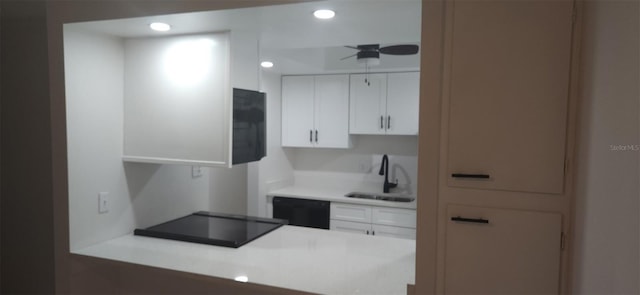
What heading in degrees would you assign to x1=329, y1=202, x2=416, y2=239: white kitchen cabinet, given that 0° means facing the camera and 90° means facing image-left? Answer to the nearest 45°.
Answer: approximately 0°

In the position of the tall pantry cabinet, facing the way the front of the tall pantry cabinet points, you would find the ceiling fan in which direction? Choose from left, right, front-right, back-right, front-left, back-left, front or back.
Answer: back-right

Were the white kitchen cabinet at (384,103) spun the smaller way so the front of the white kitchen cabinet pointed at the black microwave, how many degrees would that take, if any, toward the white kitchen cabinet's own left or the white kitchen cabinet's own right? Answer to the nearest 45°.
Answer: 0° — it already faces it

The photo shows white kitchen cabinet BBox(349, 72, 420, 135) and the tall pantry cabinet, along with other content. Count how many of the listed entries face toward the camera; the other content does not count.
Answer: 2

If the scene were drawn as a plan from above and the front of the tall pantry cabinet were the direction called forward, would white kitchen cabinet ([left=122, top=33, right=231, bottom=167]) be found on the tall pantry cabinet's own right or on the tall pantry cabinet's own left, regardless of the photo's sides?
on the tall pantry cabinet's own right

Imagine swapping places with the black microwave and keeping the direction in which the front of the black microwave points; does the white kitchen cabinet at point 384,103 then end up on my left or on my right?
on my left

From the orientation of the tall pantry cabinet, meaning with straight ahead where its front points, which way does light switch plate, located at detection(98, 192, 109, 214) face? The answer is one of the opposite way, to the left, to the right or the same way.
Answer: to the left

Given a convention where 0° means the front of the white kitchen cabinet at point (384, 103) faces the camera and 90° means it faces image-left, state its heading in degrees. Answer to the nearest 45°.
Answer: approximately 0°

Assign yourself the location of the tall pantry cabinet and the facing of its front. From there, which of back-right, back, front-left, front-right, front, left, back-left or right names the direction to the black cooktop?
right

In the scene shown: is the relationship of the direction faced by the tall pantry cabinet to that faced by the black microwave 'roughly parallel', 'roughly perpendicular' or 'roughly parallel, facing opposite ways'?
roughly perpendicular

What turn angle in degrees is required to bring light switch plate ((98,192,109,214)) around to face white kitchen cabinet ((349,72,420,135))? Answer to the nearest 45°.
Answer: approximately 45° to its left
